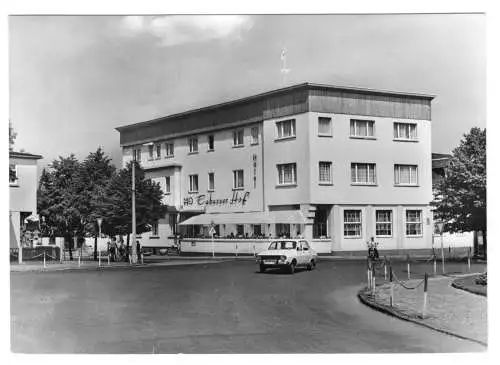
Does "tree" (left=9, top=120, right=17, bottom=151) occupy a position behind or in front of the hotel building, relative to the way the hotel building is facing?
in front

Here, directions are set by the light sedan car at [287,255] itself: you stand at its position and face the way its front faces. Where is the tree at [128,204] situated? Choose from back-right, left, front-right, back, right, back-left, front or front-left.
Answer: right

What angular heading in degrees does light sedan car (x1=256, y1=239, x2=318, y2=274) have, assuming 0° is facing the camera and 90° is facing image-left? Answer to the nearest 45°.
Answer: approximately 45°

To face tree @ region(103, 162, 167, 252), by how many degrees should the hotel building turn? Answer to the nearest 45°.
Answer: approximately 90° to its right
